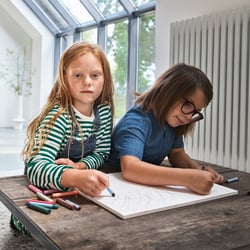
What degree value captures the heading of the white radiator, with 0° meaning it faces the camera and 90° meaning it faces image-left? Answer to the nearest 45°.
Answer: approximately 45°

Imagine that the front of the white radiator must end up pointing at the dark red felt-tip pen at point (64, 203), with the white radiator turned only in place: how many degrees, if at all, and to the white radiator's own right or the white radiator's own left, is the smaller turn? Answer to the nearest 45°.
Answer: approximately 45° to the white radiator's own left

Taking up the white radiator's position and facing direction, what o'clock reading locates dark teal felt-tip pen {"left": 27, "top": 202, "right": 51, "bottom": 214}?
The dark teal felt-tip pen is roughly at 11 o'clock from the white radiator.

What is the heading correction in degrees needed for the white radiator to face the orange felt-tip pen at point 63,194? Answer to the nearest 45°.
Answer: approximately 45° to its left
